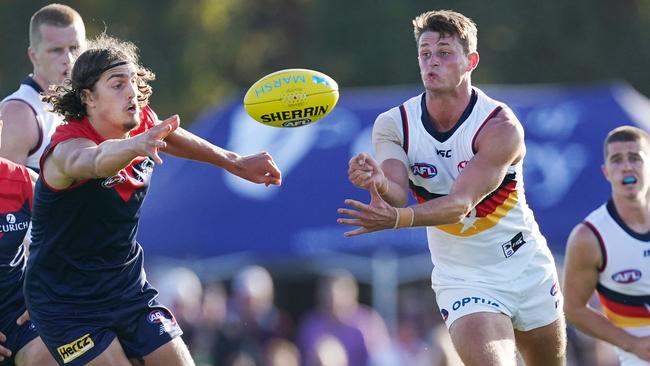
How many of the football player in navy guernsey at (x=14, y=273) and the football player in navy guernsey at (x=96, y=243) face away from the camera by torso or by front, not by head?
0

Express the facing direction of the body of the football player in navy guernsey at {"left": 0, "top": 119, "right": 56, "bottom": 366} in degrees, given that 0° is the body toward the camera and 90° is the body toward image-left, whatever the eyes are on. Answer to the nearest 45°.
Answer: approximately 315°
